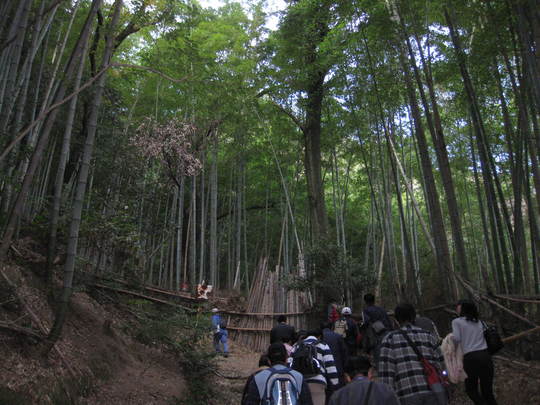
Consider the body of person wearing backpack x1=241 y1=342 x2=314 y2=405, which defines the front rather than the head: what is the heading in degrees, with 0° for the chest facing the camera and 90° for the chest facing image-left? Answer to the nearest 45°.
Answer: approximately 180°

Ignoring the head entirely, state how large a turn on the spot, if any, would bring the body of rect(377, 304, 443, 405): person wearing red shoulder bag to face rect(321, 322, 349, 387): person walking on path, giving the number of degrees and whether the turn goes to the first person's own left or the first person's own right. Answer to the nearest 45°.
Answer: approximately 45° to the first person's own left

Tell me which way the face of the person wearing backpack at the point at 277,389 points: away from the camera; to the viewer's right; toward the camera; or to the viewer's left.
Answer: away from the camera

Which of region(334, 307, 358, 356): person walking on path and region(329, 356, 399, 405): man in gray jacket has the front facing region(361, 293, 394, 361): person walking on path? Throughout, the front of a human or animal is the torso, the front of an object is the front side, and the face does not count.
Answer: the man in gray jacket

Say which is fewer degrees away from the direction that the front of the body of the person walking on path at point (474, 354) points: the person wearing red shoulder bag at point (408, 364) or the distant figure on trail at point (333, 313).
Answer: the distant figure on trail

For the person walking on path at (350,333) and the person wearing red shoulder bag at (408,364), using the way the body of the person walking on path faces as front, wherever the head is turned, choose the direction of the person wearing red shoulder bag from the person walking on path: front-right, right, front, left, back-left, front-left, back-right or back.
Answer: back

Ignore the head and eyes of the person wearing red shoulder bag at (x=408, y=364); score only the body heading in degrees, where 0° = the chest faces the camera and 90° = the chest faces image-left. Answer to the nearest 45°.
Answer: approximately 180°

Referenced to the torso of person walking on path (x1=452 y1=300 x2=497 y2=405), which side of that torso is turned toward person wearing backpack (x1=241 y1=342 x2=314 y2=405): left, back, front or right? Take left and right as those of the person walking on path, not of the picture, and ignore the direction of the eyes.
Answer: left

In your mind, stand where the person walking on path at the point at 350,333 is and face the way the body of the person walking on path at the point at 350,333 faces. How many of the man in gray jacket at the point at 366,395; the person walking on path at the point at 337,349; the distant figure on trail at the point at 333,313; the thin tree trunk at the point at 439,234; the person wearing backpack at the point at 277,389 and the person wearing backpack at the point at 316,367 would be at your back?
4

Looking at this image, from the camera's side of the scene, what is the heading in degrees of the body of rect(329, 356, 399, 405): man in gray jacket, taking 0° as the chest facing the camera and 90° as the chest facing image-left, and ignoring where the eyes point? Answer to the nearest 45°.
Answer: approximately 180°

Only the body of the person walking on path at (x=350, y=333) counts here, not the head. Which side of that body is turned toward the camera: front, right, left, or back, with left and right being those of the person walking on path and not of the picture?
back

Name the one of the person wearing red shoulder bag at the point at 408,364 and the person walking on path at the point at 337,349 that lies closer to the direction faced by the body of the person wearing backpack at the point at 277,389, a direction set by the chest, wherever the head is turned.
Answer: the person walking on path
